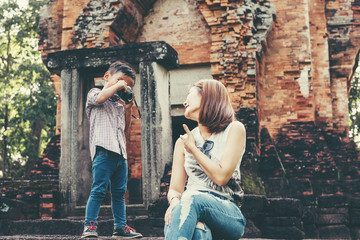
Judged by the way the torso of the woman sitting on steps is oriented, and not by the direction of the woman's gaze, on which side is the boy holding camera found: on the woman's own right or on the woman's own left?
on the woman's own right

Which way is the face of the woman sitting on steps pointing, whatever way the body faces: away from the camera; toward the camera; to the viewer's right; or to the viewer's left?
to the viewer's left

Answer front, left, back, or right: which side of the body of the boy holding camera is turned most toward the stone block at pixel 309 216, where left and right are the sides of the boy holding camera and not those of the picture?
left

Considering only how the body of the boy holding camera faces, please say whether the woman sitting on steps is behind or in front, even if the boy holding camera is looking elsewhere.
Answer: in front

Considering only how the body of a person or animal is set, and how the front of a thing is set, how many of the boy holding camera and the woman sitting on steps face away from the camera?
0

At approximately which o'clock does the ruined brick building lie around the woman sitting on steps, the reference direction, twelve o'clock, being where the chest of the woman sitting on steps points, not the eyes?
The ruined brick building is roughly at 5 o'clock from the woman sitting on steps.

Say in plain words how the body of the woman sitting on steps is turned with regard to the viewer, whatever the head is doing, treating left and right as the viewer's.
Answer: facing the viewer and to the left of the viewer

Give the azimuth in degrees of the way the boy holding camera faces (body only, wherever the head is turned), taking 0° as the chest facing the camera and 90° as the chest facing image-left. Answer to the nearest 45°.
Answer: approximately 315°

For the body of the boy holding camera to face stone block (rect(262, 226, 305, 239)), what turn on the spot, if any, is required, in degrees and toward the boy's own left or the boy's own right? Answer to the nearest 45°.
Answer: approximately 90° to the boy's own left

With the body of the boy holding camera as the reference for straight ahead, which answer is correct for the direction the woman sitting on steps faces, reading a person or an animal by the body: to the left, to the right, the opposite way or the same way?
to the right

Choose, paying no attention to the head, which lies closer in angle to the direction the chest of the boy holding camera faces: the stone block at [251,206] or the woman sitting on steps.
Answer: the woman sitting on steps
